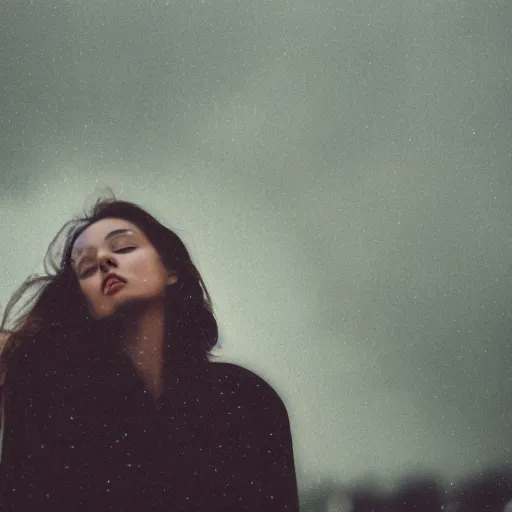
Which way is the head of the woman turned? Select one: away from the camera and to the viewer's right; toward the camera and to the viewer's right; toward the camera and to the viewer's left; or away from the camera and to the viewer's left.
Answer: toward the camera and to the viewer's left

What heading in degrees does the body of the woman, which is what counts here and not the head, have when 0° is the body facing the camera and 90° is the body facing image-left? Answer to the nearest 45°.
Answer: approximately 0°
